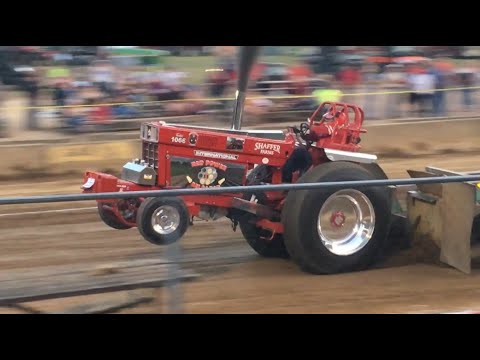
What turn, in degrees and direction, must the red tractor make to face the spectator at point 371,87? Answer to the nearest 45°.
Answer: approximately 135° to its right

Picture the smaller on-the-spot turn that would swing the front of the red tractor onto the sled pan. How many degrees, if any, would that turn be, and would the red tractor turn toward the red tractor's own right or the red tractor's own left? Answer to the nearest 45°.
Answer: approximately 135° to the red tractor's own left

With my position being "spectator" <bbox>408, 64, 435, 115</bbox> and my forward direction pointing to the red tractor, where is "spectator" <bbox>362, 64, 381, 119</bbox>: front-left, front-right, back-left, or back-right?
front-right

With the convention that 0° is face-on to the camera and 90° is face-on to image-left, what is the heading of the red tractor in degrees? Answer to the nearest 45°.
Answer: approximately 45°

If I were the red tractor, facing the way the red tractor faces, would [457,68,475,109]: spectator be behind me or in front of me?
behind

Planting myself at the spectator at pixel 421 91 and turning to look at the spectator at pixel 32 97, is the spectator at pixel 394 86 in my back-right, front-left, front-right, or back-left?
front-right

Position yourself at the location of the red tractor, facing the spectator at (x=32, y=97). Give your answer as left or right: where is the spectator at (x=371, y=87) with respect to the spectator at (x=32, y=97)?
right

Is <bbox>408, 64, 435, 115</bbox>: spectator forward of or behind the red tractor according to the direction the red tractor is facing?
behind
